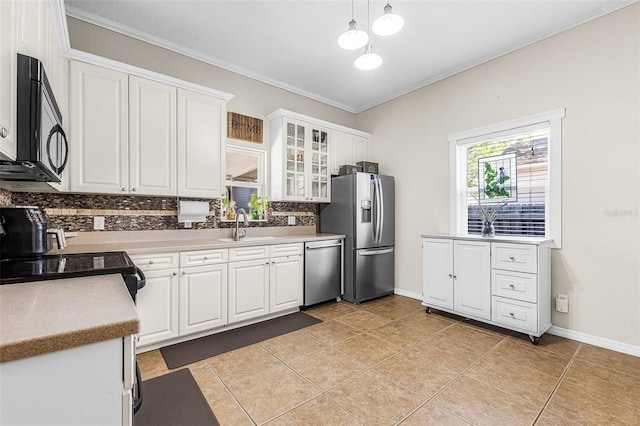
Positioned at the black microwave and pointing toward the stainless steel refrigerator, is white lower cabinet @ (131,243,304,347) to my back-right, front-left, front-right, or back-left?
front-left

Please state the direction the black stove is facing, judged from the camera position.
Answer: facing to the right of the viewer

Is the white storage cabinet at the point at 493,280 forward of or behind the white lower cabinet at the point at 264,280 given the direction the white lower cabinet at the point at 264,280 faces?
forward

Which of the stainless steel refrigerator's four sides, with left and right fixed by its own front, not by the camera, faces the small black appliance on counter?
right

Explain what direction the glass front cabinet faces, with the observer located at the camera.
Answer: facing the viewer and to the right of the viewer

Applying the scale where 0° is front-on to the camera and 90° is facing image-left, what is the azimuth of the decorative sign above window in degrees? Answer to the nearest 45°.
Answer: approximately 315°

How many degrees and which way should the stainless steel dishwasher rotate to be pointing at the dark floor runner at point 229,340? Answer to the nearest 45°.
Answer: approximately 90° to its right

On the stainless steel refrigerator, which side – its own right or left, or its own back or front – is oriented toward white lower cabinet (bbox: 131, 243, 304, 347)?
right

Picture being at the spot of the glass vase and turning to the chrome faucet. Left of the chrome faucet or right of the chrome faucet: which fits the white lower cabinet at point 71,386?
left

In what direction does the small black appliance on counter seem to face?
to the viewer's right

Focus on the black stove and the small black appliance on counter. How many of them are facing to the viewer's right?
2
